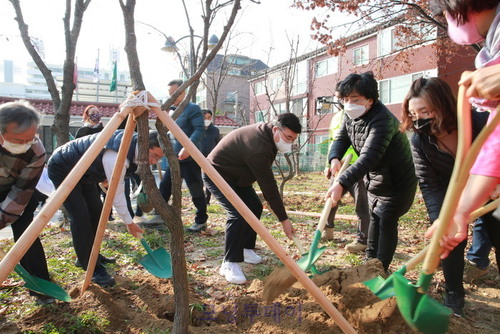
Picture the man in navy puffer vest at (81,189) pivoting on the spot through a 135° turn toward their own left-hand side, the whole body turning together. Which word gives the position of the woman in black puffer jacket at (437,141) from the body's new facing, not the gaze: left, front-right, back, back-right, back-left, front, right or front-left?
back

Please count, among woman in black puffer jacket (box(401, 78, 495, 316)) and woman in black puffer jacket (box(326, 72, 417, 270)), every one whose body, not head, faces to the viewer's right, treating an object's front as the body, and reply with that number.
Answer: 0

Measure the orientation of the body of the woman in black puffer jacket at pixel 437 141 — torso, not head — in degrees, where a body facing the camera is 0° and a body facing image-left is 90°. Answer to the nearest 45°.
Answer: approximately 45°

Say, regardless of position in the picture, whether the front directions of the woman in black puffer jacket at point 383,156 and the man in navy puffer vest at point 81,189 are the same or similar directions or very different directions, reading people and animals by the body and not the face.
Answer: very different directions

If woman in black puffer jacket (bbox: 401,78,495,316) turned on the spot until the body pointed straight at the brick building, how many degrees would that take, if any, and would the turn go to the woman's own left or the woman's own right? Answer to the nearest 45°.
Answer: approximately 135° to the woman's own right

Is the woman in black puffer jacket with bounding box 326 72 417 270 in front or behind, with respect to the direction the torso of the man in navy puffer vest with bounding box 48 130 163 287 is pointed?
in front

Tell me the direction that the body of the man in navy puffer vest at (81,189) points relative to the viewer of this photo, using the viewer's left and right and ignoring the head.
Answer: facing to the right of the viewer

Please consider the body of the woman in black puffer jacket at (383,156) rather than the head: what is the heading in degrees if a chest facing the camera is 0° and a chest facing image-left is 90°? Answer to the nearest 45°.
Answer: approximately 45°

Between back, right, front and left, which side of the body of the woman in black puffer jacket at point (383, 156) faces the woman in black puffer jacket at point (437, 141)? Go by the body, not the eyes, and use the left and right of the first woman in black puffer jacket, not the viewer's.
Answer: left

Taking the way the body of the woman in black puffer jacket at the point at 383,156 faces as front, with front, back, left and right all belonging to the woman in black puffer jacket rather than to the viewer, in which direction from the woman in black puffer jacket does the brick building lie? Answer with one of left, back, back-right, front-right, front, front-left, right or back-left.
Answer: back-right

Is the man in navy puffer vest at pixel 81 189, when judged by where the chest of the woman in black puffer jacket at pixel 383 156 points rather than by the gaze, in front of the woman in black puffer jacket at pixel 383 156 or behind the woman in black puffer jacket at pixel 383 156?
in front

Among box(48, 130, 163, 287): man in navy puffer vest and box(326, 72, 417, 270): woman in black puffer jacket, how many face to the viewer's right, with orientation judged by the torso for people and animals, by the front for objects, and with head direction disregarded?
1
